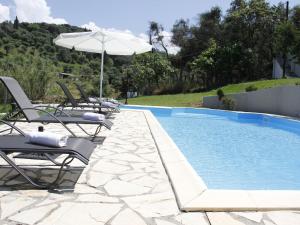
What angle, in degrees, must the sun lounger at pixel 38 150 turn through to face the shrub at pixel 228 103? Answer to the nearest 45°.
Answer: approximately 45° to its left

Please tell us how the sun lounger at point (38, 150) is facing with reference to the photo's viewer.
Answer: facing to the right of the viewer

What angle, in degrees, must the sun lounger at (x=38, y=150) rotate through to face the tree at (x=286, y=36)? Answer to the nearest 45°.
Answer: approximately 45° to its left

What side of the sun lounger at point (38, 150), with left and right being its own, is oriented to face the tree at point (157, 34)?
left
